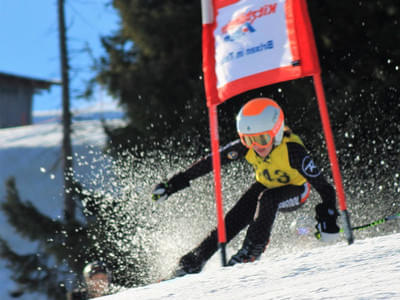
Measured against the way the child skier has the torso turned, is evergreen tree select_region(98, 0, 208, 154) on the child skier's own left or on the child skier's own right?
on the child skier's own right

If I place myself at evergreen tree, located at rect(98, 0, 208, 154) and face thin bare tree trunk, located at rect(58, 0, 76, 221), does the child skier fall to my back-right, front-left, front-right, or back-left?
back-left

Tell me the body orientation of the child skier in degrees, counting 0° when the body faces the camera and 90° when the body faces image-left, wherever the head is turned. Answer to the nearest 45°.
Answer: approximately 45°
